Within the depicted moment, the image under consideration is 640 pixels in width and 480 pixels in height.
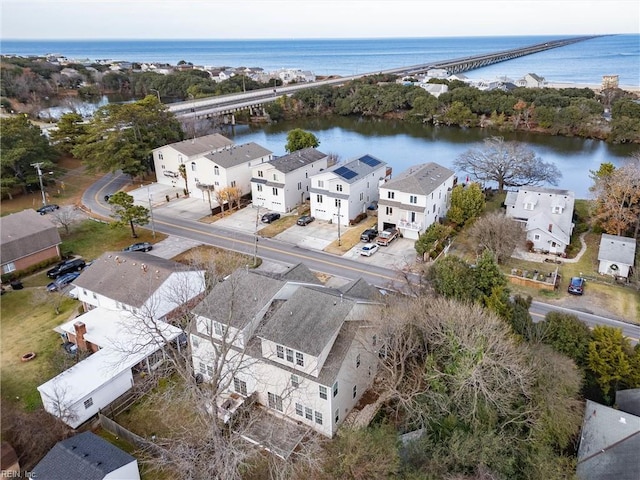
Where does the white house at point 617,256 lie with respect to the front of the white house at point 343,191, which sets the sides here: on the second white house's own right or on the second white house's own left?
on the second white house's own left

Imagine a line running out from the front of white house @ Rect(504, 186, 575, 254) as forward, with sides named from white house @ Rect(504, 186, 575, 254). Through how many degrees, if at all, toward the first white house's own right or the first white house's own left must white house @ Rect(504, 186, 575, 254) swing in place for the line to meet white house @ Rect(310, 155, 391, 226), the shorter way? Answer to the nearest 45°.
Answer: approximately 90° to the first white house's own right

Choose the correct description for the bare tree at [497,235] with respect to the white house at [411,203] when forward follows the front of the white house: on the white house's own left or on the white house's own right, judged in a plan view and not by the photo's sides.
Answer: on the white house's own left

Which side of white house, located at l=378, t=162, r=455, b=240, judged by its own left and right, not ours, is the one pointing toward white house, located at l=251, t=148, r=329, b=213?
right

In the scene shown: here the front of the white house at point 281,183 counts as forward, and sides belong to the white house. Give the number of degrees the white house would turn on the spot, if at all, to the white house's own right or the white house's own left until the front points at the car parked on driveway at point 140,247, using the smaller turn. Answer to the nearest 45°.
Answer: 0° — it already faces it

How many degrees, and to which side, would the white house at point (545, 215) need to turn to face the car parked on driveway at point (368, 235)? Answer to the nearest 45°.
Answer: approximately 45° to its right

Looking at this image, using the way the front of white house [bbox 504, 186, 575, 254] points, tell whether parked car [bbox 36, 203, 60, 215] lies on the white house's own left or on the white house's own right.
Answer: on the white house's own right

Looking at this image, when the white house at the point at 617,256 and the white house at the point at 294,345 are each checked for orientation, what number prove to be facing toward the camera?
1

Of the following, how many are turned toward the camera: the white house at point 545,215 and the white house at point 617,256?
2

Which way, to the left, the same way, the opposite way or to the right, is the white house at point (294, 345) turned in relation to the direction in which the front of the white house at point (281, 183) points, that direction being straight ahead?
the opposite way

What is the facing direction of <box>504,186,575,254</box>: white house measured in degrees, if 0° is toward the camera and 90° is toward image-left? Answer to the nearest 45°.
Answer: approximately 0°

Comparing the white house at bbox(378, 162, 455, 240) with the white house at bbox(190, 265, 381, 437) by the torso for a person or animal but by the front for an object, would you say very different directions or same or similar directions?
very different directions
